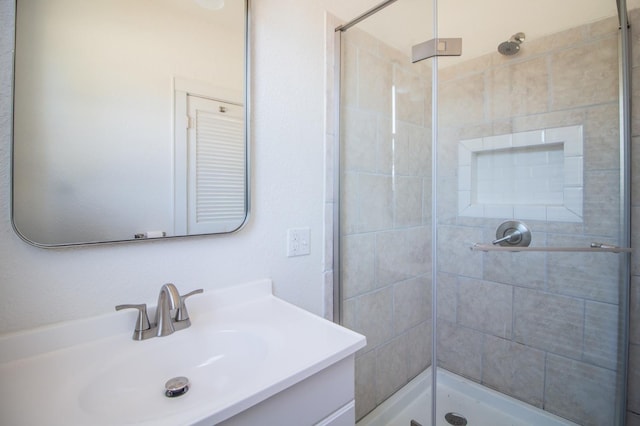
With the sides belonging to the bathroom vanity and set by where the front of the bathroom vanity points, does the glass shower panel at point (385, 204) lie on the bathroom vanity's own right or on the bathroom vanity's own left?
on the bathroom vanity's own left

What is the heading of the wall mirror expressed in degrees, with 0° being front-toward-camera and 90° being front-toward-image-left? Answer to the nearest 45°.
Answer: approximately 0°

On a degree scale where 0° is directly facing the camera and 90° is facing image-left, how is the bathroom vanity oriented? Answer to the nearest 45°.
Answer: approximately 315°

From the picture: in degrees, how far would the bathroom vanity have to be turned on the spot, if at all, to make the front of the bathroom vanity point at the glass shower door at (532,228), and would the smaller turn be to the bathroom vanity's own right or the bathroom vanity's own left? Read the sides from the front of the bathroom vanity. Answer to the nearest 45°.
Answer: approximately 45° to the bathroom vanity's own left

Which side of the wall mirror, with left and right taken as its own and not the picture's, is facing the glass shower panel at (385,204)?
left
